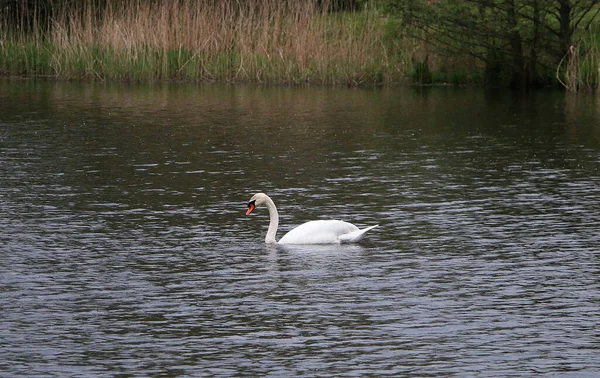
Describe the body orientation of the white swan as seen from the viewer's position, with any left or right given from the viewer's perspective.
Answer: facing to the left of the viewer

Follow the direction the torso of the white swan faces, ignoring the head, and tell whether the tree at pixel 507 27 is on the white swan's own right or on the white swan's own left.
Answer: on the white swan's own right
